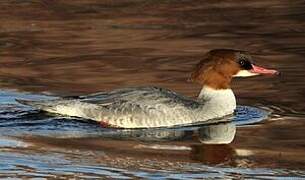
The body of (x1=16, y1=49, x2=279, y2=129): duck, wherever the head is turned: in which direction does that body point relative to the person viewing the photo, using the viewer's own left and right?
facing to the right of the viewer
